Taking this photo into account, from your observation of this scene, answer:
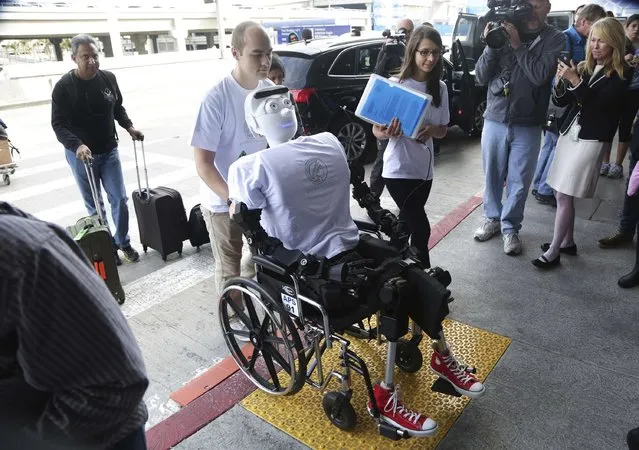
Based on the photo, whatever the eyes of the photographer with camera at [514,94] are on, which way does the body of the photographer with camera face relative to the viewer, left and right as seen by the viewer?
facing the viewer and to the left of the viewer

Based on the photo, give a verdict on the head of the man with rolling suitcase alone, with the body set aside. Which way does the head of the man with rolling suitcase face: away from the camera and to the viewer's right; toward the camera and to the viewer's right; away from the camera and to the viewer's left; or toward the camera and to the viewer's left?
toward the camera and to the viewer's right

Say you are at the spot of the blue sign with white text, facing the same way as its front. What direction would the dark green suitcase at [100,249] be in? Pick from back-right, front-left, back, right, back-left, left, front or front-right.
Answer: front

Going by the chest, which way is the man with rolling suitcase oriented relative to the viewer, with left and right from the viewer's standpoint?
facing the viewer and to the right of the viewer

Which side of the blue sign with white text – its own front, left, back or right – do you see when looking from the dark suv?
front

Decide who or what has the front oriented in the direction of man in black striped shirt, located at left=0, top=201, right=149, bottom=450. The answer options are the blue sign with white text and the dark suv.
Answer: the blue sign with white text

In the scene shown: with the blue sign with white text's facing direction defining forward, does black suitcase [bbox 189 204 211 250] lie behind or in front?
in front

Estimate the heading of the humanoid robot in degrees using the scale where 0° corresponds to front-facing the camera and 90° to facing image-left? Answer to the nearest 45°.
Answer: approximately 315°

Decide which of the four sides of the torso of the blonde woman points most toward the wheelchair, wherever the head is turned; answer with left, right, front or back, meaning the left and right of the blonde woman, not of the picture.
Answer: front

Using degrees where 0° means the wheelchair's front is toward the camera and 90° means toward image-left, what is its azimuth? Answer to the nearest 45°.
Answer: approximately 315°

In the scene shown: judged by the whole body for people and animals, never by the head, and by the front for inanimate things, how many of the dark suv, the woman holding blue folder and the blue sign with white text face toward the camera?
2
